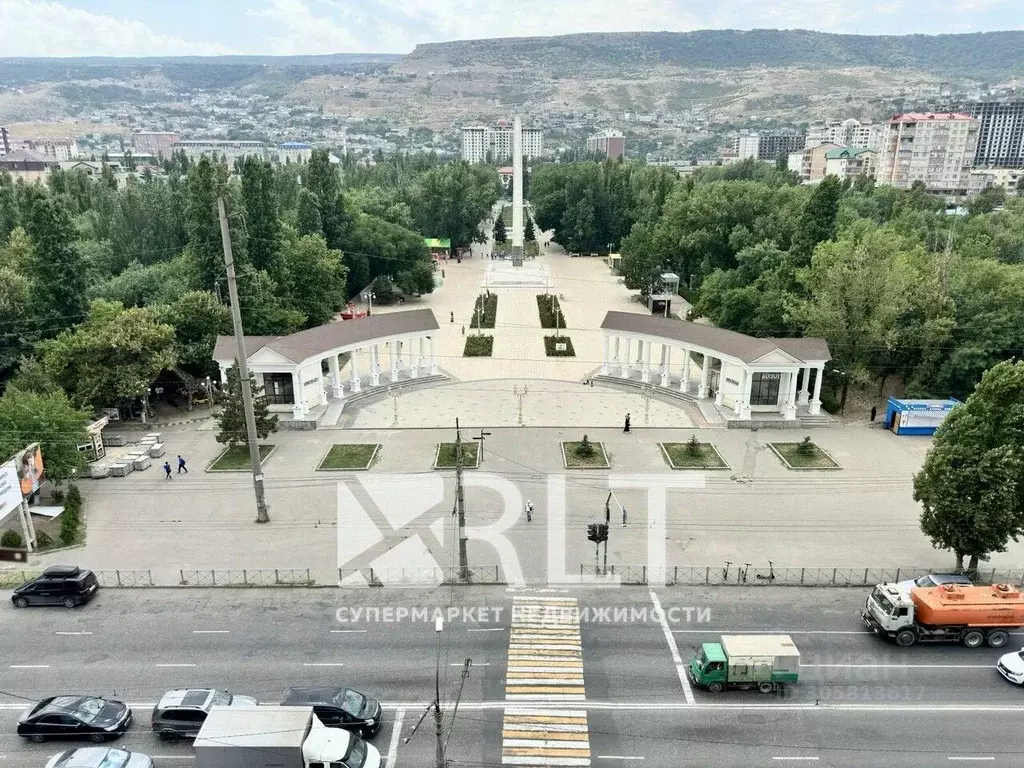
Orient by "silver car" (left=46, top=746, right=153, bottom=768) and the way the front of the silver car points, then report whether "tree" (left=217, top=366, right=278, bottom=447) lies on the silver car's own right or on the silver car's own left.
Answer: on the silver car's own left

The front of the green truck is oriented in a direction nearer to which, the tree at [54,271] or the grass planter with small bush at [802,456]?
the tree

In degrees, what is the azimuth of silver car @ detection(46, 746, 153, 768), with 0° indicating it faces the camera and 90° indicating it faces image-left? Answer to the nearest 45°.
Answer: approximately 270°

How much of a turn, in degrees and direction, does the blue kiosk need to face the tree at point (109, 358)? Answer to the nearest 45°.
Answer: approximately 45° to its right

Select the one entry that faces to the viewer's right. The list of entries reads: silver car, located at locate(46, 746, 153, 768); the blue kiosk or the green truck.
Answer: the silver car

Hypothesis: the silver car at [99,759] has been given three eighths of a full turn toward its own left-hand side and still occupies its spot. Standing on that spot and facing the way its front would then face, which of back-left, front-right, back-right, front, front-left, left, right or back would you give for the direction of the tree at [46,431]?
front-right

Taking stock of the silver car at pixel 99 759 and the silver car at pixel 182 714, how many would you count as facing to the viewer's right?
2

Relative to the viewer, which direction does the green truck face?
to the viewer's left
